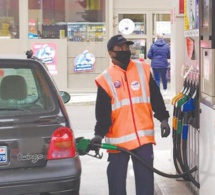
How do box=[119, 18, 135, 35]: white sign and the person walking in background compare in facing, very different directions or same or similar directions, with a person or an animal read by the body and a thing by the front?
very different directions

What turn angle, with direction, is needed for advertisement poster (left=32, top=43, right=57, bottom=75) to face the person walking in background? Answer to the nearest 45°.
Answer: approximately 45° to its left

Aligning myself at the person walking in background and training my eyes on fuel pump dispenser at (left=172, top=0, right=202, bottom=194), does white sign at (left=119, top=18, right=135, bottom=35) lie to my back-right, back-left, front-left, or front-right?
back-right

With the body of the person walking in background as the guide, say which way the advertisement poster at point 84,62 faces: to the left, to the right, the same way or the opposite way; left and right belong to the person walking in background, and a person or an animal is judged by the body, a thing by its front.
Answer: the opposite way

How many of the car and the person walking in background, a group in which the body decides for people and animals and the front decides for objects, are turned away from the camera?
2

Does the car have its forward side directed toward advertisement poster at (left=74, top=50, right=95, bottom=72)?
yes

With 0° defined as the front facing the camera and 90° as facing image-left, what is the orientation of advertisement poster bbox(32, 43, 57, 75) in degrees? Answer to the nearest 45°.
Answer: approximately 0°

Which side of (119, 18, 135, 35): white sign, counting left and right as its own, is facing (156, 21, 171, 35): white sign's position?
left
